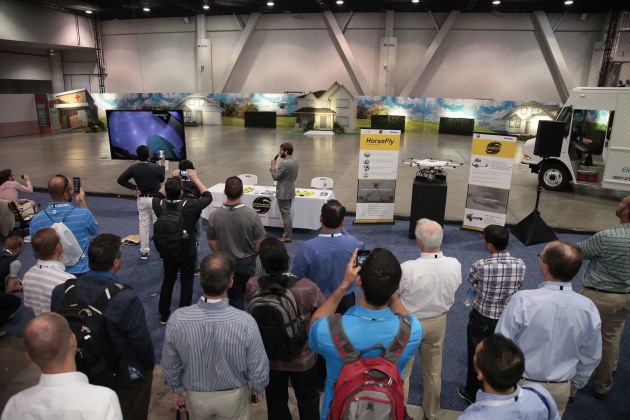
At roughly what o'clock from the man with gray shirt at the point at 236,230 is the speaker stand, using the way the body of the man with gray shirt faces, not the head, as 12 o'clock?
The speaker stand is roughly at 2 o'clock from the man with gray shirt.

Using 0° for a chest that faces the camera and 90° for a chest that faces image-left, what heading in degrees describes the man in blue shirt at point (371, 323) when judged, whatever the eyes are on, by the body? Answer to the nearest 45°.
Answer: approximately 180°

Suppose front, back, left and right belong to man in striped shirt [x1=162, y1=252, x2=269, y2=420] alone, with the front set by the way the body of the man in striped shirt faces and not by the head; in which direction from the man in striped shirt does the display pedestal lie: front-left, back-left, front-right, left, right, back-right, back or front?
front-right

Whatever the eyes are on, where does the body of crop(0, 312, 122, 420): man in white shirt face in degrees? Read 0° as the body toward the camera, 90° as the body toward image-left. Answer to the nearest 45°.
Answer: approximately 180°

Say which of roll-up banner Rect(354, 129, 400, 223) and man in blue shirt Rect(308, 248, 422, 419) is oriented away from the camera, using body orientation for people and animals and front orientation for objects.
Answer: the man in blue shirt

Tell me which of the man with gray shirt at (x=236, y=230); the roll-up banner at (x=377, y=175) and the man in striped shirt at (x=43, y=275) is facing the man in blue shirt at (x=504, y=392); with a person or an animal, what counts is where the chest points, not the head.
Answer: the roll-up banner

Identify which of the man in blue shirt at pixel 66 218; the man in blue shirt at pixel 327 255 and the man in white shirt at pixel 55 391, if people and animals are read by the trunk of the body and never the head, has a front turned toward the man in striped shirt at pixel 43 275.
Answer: the man in white shirt

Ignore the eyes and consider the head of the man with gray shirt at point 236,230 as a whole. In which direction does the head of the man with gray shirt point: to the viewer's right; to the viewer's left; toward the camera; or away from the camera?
away from the camera

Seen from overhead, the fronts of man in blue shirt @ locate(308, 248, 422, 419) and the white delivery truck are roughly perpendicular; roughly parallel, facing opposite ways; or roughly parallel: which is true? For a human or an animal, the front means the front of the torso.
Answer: roughly perpendicular

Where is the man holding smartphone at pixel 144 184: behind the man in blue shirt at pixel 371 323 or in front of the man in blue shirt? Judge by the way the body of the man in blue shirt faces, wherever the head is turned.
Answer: in front

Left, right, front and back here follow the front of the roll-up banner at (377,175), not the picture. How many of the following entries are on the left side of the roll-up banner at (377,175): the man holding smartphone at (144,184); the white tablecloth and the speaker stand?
1

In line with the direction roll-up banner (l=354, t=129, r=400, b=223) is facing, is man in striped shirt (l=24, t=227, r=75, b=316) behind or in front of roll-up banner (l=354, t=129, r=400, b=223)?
in front

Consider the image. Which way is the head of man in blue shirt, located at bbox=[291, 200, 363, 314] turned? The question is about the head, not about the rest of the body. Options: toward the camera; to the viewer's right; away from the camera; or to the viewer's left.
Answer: away from the camera

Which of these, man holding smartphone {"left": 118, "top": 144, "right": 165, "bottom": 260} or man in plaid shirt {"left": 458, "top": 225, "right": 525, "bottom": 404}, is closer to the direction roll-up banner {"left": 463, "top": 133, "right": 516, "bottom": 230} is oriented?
the man in plaid shirt

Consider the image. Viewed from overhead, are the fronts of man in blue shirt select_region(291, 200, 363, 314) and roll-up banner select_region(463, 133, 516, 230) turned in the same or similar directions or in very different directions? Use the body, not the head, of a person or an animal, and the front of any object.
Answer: very different directions

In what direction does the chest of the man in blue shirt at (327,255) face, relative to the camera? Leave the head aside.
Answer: away from the camera

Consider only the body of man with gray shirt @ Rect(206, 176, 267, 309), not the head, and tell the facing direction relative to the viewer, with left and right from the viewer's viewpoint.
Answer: facing away from the viewer

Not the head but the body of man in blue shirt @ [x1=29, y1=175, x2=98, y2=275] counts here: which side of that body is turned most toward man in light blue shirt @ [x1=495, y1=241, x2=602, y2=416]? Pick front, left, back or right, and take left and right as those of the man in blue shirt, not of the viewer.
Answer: right
